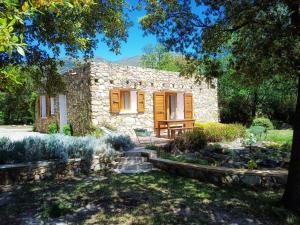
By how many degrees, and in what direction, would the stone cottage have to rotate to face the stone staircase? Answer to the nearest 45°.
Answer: approximately 45° to its right

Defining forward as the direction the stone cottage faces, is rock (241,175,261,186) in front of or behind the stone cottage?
in front

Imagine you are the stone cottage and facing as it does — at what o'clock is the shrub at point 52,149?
The shrub is roughly at 2 o'clock from the stone cottage.

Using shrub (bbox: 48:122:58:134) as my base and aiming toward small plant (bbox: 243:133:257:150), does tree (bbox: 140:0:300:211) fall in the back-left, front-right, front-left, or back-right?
front-right

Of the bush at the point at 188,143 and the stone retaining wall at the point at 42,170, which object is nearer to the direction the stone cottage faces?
the bush

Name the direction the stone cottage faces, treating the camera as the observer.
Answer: facing the viewer and to the right of the viewer

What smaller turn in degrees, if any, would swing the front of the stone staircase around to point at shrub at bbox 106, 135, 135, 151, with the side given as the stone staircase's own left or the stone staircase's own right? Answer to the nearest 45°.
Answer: approximately 135° to the stone staircase's own right

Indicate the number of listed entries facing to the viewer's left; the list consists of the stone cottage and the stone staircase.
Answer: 0

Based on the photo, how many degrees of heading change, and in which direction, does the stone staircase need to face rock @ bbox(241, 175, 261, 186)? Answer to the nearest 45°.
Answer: approximately 45° to its left

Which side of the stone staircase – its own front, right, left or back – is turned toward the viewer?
front

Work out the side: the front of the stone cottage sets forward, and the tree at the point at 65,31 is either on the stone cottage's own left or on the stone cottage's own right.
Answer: on the stone cottage's own right

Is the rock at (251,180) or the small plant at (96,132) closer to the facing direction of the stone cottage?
the rock
